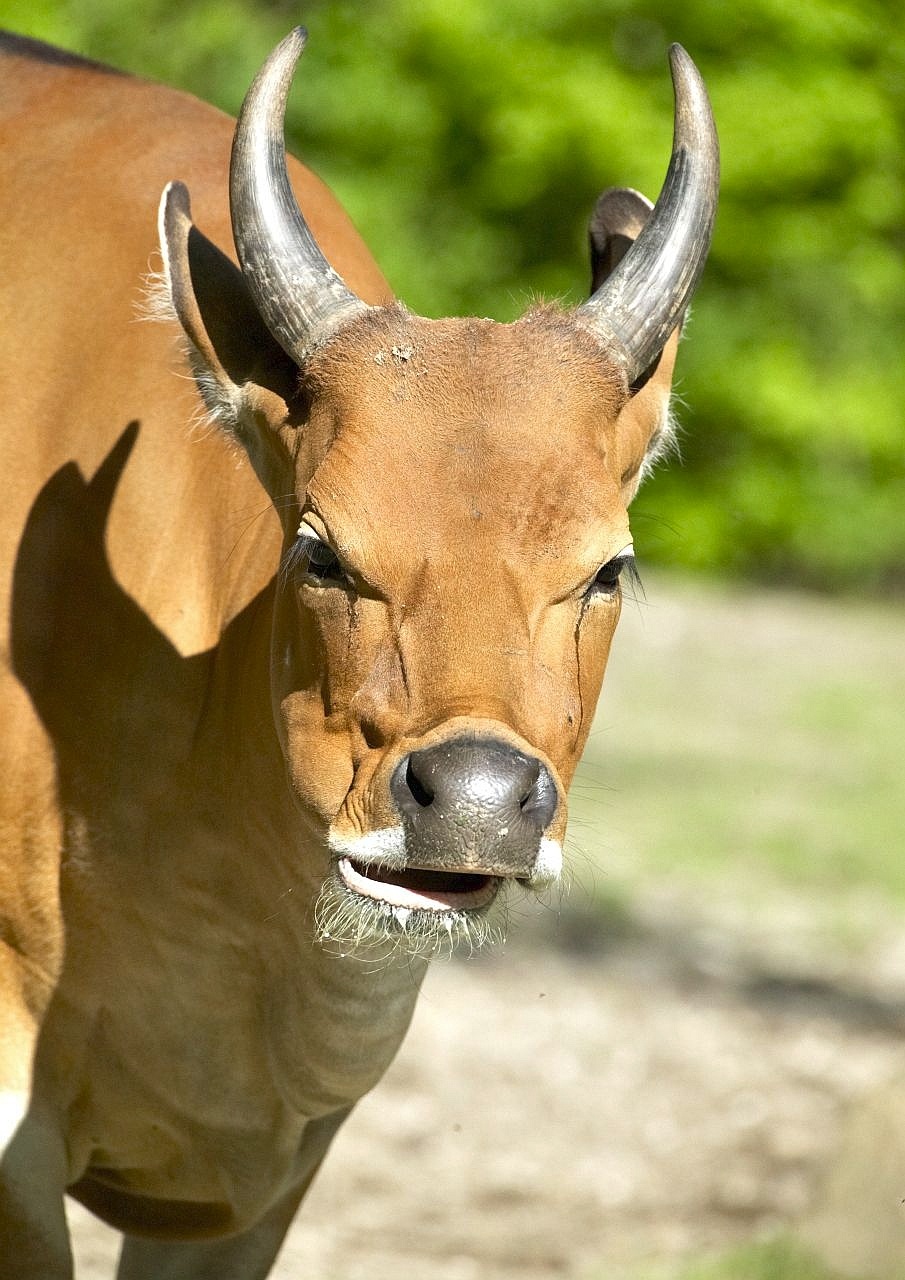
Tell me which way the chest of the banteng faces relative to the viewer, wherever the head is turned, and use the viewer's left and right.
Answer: facing the viewer and to the right of the viewer
